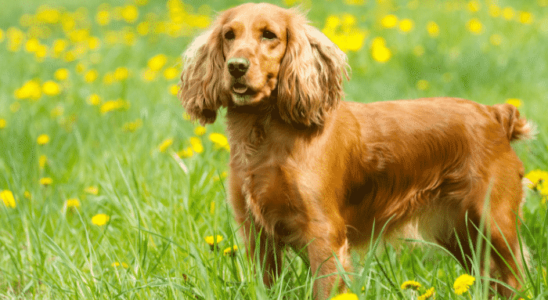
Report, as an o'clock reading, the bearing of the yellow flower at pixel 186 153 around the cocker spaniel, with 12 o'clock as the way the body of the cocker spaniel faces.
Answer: The yellow flower is roughly at 3 o'clock from the cocker spaniel.

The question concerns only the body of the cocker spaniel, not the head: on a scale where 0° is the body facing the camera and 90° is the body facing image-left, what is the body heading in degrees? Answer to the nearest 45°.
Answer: approximately 45°

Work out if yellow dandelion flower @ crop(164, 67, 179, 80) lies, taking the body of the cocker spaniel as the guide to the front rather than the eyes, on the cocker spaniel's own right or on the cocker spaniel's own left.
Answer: on the cocker spaniel's own right

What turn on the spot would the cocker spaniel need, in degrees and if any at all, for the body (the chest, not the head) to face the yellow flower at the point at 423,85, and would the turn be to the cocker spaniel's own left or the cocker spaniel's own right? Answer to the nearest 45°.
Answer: approximately 135° to the cocker spaniel's own right

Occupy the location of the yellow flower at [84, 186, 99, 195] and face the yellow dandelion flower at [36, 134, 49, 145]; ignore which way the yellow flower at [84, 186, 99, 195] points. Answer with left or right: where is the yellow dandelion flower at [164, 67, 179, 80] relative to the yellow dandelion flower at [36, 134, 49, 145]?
right

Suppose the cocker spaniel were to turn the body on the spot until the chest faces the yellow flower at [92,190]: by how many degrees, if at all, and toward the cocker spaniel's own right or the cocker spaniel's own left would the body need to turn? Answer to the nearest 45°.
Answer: approximately 90° to the cocker spaniel's own right

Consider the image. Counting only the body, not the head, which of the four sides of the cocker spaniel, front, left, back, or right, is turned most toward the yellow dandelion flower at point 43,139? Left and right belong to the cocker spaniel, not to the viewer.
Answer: right

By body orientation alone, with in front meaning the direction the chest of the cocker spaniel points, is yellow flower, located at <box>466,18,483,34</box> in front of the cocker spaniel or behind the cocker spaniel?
behind
